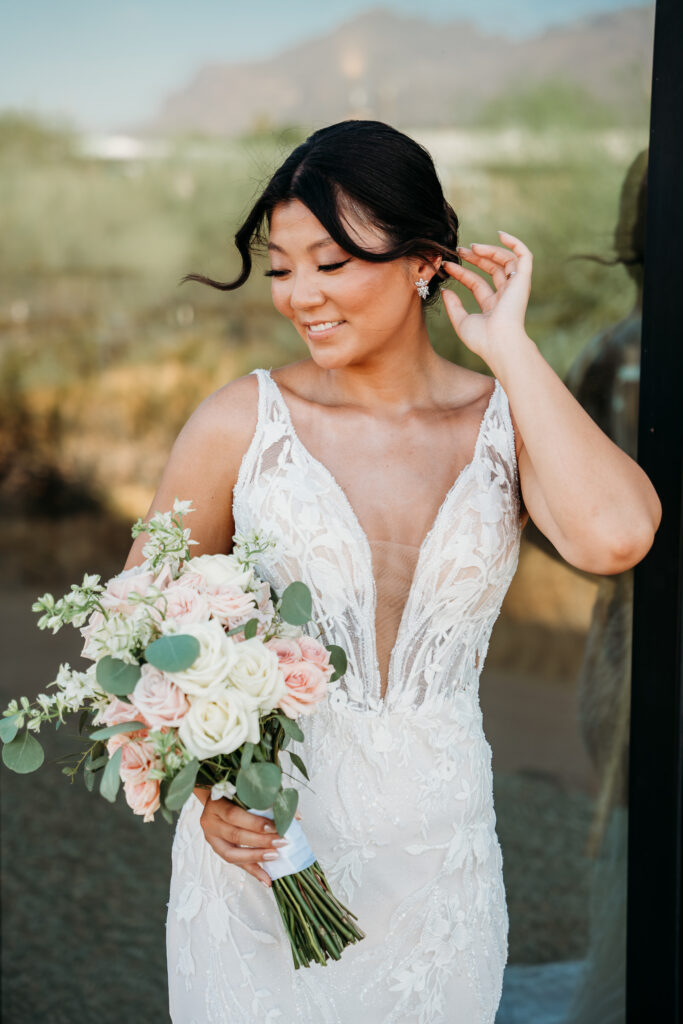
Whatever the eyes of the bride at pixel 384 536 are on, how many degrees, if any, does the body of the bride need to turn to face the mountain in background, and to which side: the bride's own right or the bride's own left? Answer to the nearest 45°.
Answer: approximately 180°

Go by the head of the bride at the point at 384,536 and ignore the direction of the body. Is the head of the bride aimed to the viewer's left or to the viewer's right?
to the viewer's left

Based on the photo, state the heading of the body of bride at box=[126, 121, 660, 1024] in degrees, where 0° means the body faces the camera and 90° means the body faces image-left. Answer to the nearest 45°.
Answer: approximately 0°

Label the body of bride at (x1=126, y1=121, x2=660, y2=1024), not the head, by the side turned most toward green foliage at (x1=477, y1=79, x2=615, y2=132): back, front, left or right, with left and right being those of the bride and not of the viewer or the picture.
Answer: back
